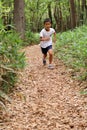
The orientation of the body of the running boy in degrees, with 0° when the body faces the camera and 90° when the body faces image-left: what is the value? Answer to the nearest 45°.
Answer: approximately 0°

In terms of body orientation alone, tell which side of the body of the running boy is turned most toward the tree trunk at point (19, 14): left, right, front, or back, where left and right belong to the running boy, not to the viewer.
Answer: back
